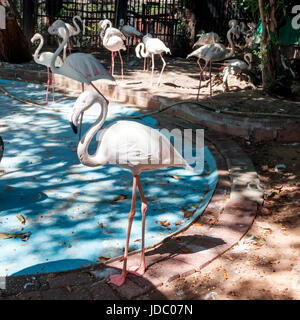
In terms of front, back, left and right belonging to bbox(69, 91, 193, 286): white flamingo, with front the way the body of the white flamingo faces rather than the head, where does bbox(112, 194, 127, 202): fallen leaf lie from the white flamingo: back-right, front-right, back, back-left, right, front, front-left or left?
right

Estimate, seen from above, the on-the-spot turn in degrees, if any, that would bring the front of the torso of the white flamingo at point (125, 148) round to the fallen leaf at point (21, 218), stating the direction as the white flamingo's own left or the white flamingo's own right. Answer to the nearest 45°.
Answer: approximately 45° to the white flamingo's own right

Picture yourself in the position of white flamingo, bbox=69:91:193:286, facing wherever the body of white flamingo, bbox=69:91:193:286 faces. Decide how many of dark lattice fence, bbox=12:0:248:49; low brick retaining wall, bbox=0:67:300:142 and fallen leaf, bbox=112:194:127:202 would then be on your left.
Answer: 0

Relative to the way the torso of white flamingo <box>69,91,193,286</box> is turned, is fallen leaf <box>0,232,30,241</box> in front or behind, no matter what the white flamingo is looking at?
in front

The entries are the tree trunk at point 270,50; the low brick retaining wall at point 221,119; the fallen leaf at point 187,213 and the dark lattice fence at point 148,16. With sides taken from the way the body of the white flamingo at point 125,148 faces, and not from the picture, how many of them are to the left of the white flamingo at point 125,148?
0

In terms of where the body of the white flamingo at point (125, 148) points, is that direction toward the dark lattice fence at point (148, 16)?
no

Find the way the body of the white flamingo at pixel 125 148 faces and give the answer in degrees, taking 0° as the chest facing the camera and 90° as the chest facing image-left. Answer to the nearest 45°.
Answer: approximately 90°

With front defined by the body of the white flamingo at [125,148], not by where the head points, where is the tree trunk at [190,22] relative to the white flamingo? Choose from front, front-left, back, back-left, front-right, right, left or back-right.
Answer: right

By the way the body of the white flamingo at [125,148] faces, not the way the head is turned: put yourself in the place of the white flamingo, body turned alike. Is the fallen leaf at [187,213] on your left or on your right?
on your right

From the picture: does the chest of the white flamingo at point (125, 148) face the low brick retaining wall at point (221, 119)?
no

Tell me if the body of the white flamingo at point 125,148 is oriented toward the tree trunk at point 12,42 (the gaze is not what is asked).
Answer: no
